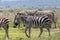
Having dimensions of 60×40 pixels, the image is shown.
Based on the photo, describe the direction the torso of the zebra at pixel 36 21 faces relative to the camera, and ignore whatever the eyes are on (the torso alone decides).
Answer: to the viewer's left
